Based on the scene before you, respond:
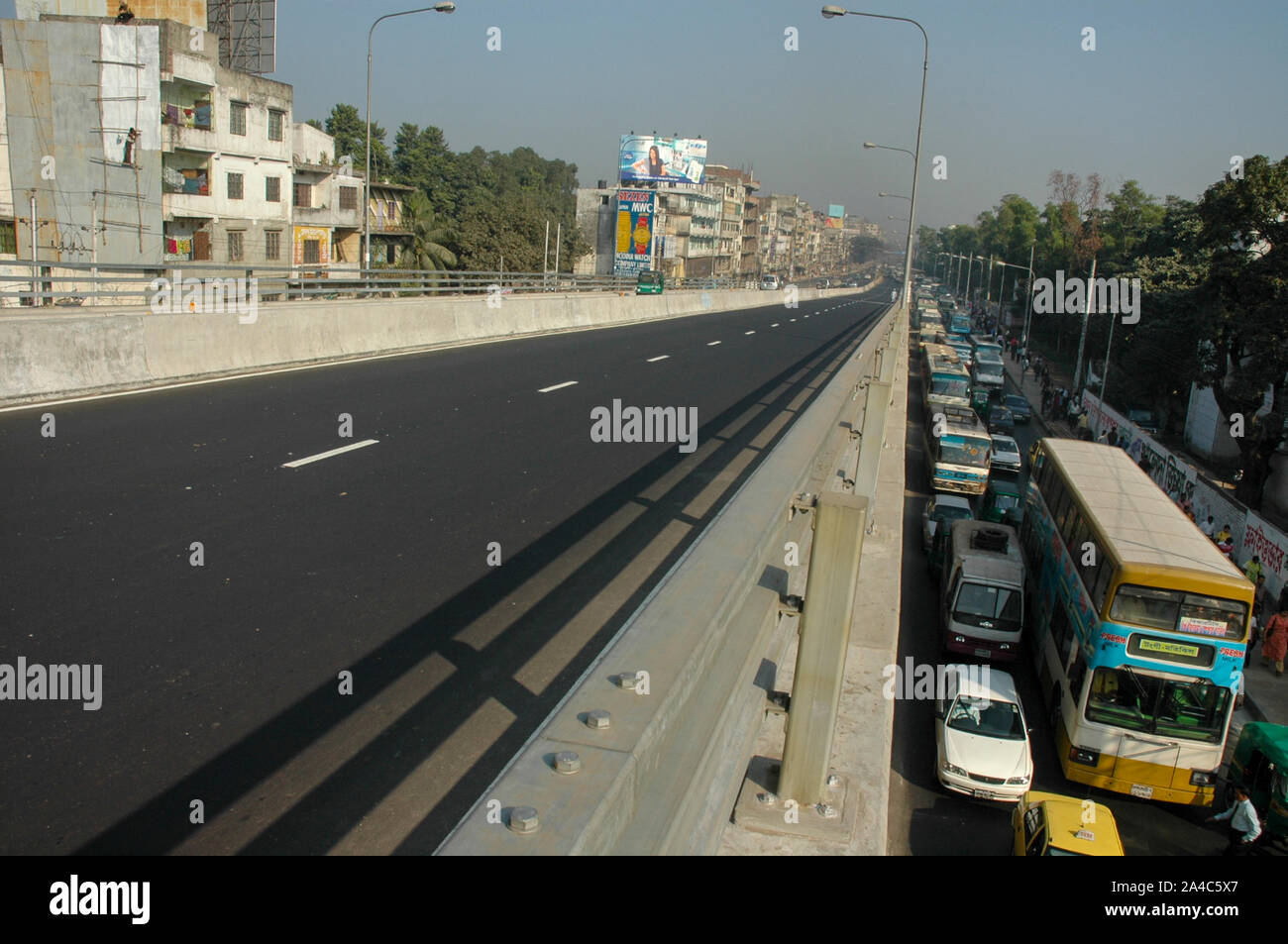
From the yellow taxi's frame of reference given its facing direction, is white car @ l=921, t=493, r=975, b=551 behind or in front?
behind

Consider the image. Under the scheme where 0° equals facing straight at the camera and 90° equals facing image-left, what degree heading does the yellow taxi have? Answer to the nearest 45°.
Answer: approximately 0°

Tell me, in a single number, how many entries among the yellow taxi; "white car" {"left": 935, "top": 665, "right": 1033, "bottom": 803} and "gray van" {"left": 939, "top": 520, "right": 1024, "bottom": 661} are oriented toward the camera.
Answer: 3

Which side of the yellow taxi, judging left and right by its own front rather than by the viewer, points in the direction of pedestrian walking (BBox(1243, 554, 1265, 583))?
back

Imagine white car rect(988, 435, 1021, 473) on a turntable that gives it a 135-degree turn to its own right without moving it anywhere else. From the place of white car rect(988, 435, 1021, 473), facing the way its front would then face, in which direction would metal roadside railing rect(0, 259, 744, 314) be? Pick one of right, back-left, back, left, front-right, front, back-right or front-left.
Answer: left

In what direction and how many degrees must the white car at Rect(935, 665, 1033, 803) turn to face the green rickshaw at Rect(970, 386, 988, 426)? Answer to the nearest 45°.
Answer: approximately 180°

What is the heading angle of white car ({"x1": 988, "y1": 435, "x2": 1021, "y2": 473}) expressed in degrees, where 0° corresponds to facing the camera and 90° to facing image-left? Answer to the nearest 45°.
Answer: approximately 0°

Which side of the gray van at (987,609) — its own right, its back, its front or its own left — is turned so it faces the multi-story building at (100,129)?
right

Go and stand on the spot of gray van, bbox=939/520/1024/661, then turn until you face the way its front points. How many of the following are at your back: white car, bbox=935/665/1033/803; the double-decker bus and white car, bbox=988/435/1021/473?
1

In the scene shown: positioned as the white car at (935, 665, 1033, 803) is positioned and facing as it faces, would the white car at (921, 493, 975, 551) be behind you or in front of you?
behind

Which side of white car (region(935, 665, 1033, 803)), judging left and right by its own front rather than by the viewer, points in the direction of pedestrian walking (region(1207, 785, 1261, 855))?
left

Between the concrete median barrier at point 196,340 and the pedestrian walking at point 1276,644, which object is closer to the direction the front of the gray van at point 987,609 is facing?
the concrete median barrier

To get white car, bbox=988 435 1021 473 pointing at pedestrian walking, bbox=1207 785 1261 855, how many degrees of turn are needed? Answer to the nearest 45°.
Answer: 0° — it already faces them
